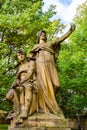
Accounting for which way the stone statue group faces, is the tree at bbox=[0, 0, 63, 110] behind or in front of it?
behind

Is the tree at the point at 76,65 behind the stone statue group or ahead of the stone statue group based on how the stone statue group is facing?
behind

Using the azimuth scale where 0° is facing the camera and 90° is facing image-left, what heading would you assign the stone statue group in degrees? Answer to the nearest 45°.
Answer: approximately 0°
